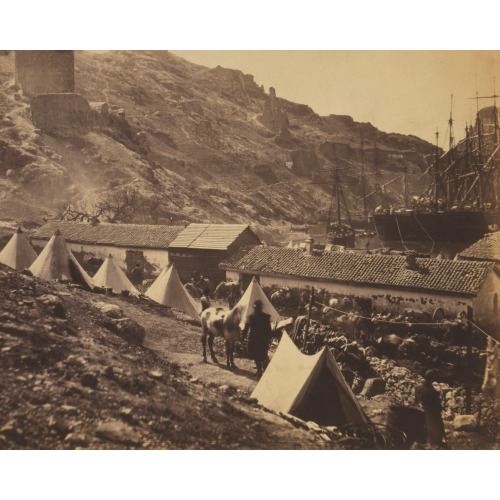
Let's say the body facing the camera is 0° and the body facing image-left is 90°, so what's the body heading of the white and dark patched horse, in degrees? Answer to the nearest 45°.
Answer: approximately 315°

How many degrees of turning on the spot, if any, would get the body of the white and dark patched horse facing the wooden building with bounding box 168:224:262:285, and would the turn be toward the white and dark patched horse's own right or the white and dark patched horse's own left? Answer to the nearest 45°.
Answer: approximately 135° to the white and dark patched horse's own left

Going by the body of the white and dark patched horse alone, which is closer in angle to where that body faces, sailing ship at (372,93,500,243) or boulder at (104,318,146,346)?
the sailing ship

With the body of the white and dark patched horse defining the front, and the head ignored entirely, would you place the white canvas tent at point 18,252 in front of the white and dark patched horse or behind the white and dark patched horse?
behind

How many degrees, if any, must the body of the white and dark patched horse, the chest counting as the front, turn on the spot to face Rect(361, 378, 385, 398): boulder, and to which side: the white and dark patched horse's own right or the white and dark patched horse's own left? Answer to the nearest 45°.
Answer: approximately 45° to the white and dark patched horse's own left

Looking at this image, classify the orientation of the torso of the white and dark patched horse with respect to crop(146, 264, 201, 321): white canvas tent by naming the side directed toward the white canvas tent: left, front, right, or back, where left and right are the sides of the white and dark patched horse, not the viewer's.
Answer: back
